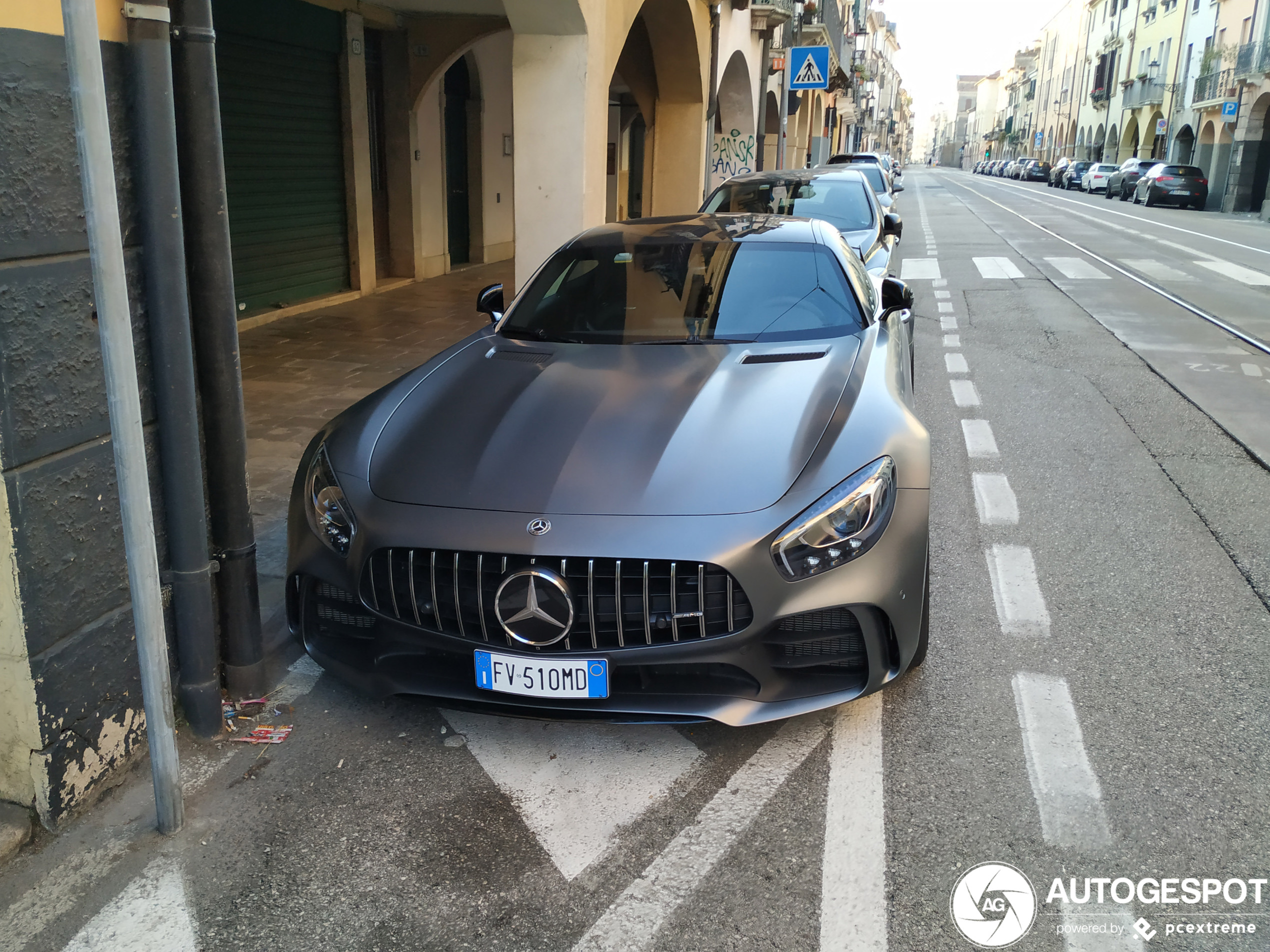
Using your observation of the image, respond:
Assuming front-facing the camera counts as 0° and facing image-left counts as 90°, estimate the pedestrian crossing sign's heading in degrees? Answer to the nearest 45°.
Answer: approximately 0°

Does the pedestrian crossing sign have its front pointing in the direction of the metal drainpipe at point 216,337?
yes

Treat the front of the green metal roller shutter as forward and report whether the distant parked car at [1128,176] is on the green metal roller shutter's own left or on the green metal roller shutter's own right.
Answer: on the green metal roller shutter's own left

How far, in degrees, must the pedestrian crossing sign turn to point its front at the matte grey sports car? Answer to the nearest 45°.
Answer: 0° — it already faces it

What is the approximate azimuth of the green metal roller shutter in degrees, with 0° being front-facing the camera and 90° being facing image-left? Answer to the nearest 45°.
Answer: approximately 315°

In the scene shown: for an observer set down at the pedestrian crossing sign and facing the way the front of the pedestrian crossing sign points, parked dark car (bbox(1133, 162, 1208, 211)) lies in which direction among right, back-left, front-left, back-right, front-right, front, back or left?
back-left

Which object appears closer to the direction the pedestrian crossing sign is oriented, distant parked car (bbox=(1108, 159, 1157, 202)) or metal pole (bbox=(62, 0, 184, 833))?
the metal pole

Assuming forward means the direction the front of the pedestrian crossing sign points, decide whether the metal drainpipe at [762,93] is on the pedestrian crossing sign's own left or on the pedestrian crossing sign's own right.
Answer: on the pedestrian crossing sign's own right

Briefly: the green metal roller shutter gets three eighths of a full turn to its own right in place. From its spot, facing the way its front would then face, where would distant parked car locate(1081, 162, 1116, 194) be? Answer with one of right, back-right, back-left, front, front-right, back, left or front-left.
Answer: back-right

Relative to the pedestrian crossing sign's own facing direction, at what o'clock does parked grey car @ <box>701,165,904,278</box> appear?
The parked grey car is roughly at 12 o'clock from the pedestrian crossing sign.

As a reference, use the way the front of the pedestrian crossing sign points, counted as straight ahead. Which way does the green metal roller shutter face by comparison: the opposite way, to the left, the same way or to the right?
to the left

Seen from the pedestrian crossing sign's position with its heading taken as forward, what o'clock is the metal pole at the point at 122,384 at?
The metal pole is roughly at 12 o'clock from the pedestrian crossing sign.
